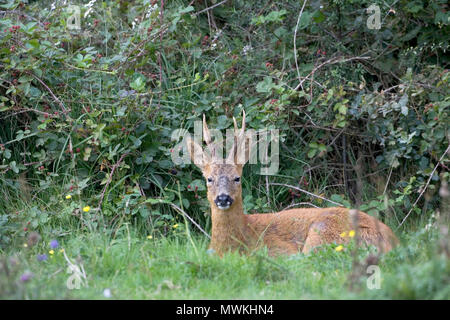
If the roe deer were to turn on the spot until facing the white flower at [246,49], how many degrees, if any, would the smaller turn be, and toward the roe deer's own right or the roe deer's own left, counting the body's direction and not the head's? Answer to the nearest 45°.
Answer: approximately 90° to the roe deer's own right

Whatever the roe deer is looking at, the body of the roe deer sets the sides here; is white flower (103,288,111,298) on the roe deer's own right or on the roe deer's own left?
on the roe deer's own left

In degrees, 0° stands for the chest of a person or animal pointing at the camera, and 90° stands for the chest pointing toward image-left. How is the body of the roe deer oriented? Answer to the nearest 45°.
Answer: approximately 90°
